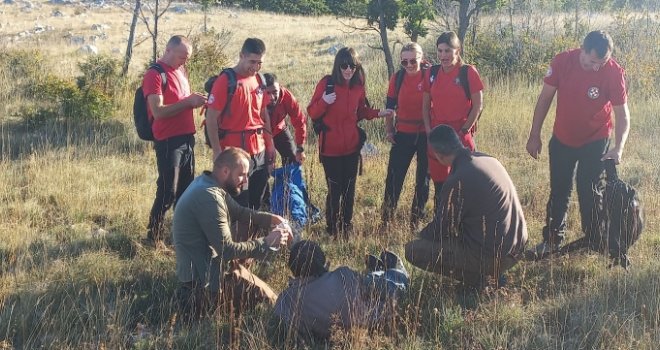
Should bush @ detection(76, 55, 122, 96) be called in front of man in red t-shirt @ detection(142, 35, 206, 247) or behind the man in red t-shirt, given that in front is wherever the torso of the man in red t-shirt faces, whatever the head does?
behind

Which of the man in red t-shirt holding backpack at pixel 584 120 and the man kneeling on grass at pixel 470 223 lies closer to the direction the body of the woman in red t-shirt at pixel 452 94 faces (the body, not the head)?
the man kneeling on grass

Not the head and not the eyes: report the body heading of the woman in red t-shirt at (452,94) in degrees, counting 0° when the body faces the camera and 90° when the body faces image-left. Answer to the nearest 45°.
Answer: approximately 45°

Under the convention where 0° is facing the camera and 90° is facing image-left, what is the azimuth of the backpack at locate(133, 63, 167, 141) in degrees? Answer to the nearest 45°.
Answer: approximately 90°

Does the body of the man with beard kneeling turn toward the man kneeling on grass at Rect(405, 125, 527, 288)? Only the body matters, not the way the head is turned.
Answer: yes

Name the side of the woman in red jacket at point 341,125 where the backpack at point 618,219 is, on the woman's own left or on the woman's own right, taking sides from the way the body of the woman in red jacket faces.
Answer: on the woman's own left

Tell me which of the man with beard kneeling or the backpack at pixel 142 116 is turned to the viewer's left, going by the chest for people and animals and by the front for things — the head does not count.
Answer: the backpack

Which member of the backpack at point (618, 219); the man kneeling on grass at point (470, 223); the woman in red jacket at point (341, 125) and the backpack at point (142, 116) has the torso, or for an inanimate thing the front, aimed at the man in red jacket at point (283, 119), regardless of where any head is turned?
the man kneeling on grass

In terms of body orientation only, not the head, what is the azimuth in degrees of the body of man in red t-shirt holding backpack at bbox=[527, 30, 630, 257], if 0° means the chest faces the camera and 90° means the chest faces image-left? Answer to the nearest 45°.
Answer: approximately 0°

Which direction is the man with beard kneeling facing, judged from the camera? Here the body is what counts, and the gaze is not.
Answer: to the viewer's right

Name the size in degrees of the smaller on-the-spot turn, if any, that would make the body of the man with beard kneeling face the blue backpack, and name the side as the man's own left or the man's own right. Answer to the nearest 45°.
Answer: approximately 90° to the man's own left

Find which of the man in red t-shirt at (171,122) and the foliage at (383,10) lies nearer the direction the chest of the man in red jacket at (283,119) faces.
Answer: the man in red t-shirt
